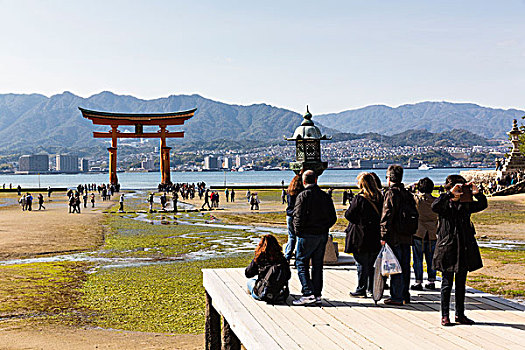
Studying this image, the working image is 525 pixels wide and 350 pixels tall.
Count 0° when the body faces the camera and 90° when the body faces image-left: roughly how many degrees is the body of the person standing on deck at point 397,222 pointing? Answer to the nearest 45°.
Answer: approximately 135°

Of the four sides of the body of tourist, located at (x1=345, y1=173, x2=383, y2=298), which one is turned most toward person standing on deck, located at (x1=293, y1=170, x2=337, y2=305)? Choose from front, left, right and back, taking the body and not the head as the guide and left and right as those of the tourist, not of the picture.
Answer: left

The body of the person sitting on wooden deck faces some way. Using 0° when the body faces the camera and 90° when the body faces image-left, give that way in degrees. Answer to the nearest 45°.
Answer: approximately 135°

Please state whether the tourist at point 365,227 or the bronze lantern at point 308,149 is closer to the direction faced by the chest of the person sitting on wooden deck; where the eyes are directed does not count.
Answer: the bronze lantern

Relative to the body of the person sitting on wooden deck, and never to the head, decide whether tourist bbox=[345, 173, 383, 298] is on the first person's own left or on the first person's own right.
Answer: on the first person's own right

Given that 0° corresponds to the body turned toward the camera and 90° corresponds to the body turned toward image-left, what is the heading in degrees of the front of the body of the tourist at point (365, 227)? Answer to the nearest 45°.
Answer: approximately 135°

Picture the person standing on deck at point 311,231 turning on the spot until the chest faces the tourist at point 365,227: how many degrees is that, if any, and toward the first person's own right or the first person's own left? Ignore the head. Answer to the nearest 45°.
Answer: approximately 90° to the first person's own right

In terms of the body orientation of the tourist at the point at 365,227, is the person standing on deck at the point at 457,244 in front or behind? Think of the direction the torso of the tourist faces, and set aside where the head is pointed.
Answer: behind
